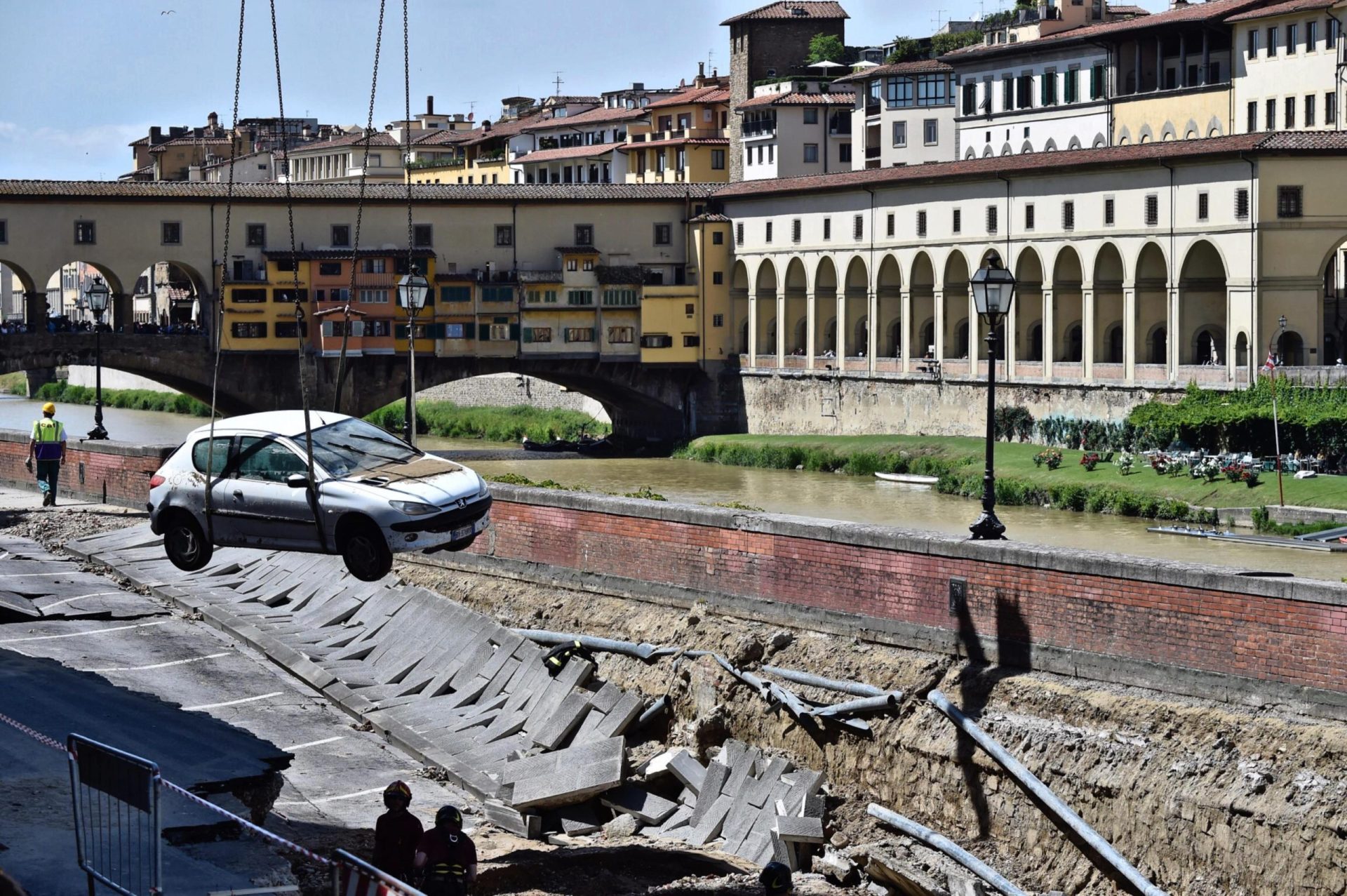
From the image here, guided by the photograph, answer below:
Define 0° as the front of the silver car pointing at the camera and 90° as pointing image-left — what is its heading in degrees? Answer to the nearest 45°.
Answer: approximately 315°

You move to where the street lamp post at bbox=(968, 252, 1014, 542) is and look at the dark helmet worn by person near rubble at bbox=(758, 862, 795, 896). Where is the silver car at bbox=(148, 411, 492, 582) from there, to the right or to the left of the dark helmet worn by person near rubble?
right

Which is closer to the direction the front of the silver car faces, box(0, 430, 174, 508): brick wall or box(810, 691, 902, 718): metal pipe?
the metal pipe

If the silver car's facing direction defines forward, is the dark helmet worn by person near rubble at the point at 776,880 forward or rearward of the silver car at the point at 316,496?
forward

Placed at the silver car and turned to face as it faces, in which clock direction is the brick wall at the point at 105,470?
The brick wall is roughly at 7 o'clock from the silver car.

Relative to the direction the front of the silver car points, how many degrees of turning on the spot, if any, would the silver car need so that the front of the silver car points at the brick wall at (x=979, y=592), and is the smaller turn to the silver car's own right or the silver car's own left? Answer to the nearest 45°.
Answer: approximately 45° to the silver car's own left

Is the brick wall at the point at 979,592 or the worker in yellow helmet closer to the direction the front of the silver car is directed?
the brick wall

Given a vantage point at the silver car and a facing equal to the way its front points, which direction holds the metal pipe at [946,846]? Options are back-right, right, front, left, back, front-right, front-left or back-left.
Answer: front-left

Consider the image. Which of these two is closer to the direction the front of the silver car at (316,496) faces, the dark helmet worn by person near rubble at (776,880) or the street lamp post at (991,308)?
the dark helmet worn by person near rubble

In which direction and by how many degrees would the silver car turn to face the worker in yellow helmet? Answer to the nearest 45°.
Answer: approximately 135° to its left
